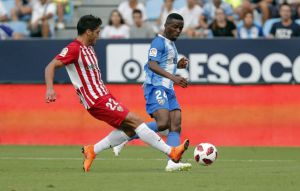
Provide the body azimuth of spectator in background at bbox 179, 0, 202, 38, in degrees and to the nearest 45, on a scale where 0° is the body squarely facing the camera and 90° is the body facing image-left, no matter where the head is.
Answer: approximately 0°

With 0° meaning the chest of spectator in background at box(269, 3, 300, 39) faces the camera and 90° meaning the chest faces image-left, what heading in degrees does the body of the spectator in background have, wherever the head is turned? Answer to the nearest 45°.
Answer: approximately 0°

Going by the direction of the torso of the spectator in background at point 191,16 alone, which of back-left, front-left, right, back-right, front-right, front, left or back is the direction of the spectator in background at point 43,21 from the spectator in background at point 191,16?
right

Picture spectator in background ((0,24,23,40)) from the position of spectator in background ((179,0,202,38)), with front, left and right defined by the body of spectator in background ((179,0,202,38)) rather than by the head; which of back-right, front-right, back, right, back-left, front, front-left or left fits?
right

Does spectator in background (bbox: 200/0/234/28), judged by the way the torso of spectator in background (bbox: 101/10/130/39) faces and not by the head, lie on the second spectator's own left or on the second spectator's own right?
on the second spectator's own left

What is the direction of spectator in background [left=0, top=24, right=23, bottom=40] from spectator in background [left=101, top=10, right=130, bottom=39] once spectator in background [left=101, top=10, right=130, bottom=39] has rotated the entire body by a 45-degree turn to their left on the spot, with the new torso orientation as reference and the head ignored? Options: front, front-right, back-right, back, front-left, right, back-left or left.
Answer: back-right

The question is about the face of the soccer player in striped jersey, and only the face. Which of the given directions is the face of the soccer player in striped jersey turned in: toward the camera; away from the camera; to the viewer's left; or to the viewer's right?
to the viewer's right

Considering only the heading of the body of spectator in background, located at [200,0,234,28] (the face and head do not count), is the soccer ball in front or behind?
in front

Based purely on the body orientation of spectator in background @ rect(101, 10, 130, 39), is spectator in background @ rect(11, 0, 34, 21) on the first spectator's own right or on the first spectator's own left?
on the first spectator's own right

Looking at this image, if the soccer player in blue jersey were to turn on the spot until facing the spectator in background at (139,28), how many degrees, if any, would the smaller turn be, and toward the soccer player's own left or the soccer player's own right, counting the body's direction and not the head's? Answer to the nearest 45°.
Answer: approximately 135° to the soccer player's own left
